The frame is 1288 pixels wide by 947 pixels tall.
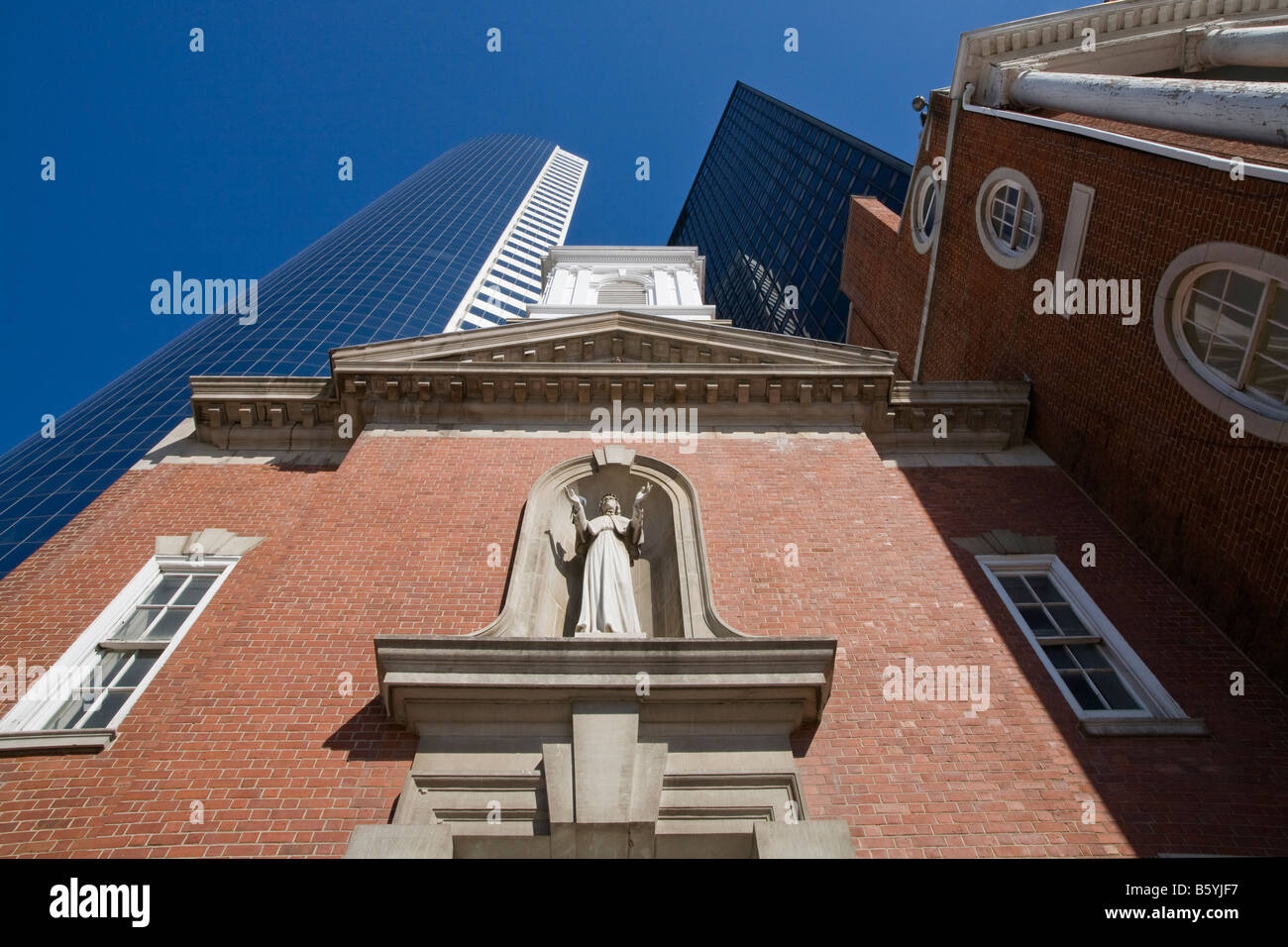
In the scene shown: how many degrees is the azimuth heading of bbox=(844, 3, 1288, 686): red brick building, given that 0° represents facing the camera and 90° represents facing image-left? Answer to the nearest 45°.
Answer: approximately 45°

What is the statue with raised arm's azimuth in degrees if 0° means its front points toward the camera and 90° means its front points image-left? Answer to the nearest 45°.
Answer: approximately 0°

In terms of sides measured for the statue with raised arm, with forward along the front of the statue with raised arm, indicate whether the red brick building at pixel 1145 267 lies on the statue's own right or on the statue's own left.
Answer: on the statue's own left

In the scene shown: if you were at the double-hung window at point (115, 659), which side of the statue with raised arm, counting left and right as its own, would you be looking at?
right
